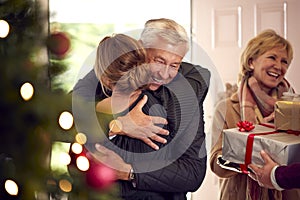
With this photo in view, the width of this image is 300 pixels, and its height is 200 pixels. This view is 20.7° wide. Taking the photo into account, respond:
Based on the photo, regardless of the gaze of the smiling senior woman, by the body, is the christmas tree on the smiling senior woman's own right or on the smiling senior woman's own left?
on the smiling senior woman's own right
